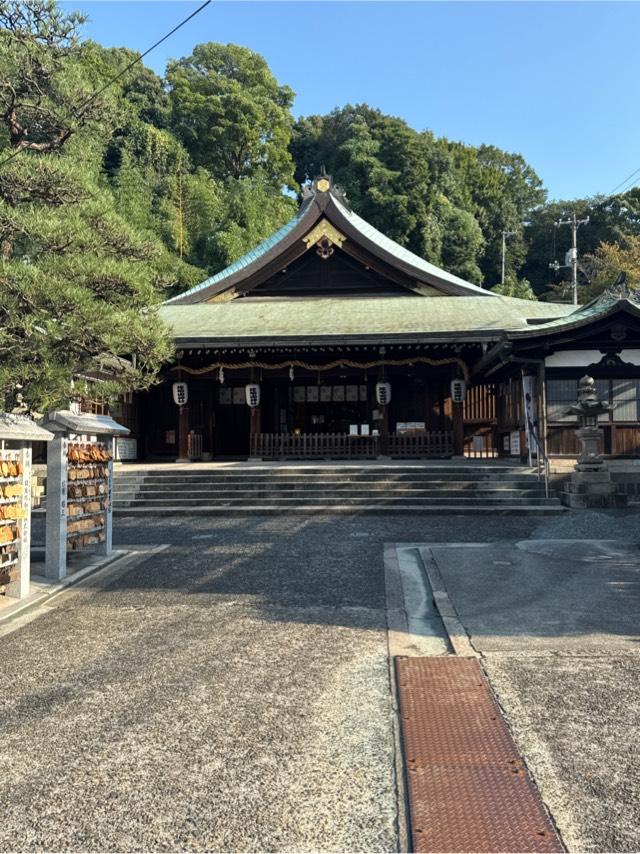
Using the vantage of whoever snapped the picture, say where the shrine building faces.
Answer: facing the viewer

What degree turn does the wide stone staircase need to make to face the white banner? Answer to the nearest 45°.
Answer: approximately 90° to its left

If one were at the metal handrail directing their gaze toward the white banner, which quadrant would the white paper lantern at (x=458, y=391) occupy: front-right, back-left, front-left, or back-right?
front-left

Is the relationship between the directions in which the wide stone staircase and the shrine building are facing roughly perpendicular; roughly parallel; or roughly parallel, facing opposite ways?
roughly parallel

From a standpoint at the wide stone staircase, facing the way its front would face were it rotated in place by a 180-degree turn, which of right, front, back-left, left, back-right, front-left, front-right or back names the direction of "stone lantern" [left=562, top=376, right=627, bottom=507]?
right

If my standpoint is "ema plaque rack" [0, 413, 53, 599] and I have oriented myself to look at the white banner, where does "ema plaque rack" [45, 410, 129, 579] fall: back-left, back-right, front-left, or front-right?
front-left

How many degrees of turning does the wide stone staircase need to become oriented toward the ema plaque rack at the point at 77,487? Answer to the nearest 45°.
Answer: approximately 45° to its right

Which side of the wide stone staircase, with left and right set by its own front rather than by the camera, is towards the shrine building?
back

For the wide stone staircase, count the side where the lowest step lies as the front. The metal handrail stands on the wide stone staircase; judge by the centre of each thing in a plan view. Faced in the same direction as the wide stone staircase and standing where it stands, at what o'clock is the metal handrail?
The metal handrail is roughly at 9 o'clock from the wide stone staircase.

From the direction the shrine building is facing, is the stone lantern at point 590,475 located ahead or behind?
ahead

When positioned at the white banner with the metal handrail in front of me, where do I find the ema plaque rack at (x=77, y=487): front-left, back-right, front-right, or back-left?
front-right

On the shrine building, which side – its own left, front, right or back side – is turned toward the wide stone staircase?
front

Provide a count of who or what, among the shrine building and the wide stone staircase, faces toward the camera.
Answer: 2

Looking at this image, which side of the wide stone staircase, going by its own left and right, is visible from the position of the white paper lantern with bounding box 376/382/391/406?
back

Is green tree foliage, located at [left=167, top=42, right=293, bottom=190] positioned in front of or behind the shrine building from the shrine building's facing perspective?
behind

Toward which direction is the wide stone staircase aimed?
toward the camera
